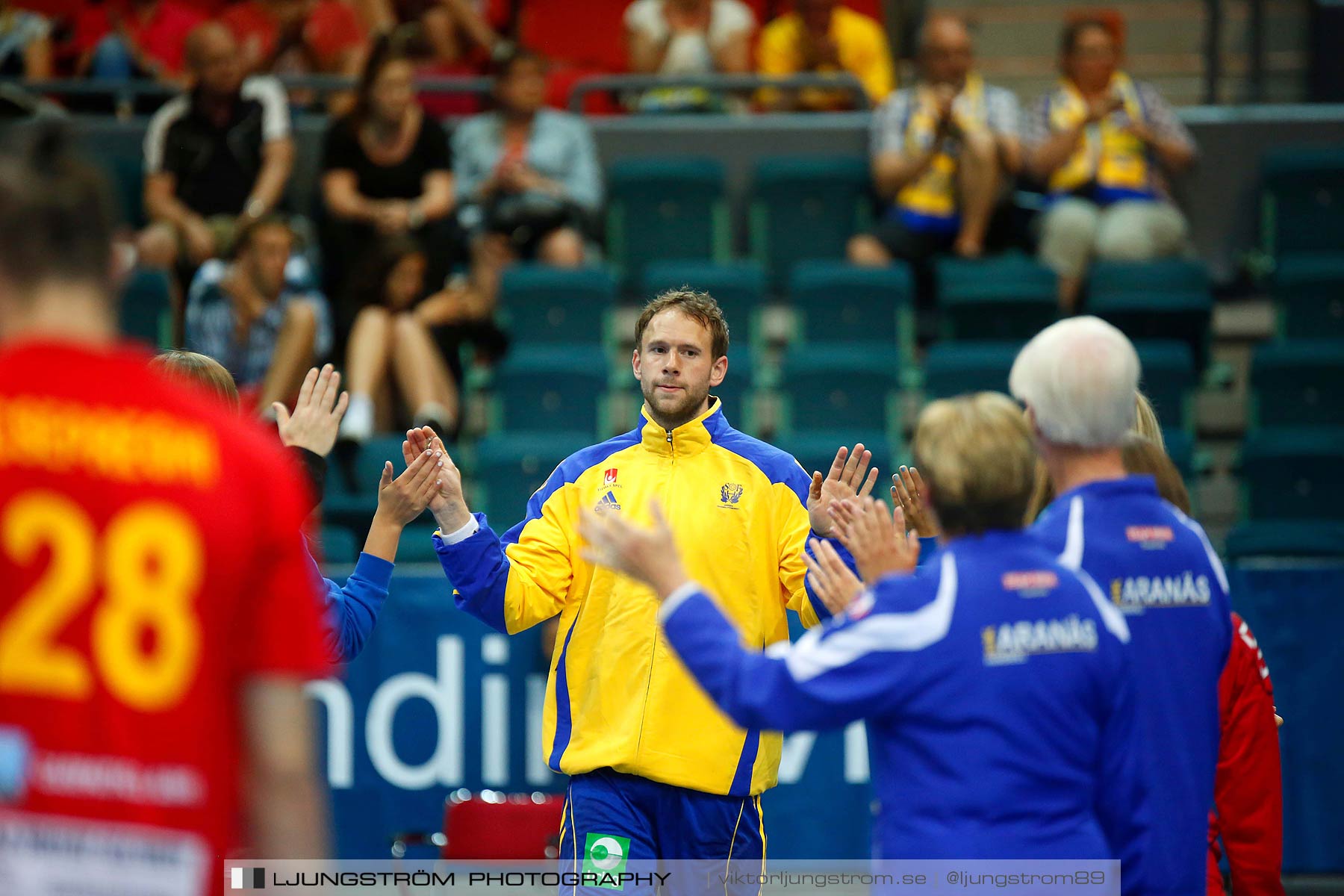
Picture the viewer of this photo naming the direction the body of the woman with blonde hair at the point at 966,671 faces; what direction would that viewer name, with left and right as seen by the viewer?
facing away from the viewer and to the left of the viewer

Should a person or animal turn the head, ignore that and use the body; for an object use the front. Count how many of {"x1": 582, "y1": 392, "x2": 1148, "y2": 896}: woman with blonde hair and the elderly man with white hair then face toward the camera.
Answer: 0

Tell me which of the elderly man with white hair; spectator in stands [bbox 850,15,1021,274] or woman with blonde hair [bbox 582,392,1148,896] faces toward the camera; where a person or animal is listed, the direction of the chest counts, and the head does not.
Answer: the spectator in stands

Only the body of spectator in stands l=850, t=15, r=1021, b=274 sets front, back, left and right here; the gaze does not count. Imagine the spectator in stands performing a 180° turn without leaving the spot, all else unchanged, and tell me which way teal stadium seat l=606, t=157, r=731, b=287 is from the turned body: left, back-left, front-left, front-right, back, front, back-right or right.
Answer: left

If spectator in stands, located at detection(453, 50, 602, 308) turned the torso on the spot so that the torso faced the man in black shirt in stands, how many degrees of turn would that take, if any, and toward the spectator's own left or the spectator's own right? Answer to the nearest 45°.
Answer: approximately 90° to the spectator's own right

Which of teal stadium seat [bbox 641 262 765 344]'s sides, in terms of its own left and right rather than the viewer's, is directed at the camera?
front

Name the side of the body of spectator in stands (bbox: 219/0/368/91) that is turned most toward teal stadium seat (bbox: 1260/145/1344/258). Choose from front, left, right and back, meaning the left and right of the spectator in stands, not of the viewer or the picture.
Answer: left

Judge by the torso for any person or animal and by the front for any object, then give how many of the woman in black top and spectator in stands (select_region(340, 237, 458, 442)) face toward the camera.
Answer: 2

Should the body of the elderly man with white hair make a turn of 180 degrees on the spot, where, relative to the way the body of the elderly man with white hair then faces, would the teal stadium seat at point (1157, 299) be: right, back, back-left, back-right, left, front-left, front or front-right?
back-left

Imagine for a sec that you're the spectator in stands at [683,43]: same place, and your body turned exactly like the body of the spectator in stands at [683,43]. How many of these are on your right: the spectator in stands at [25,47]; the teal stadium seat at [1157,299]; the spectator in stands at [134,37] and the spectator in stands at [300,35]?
3

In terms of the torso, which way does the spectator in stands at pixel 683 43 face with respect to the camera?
toward the camera

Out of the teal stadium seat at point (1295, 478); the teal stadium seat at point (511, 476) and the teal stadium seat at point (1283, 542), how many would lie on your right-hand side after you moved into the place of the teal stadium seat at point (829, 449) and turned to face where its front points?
1

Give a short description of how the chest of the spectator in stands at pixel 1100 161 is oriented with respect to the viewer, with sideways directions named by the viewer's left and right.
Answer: facing the viewer

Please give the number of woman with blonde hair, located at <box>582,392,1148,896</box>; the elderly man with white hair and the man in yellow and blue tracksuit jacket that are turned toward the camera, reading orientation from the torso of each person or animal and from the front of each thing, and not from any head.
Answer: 1

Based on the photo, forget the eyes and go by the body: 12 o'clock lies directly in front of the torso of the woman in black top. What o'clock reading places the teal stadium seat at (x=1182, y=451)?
The teal stadium seat is roughly at 10 o'clock from the woman in black top.
